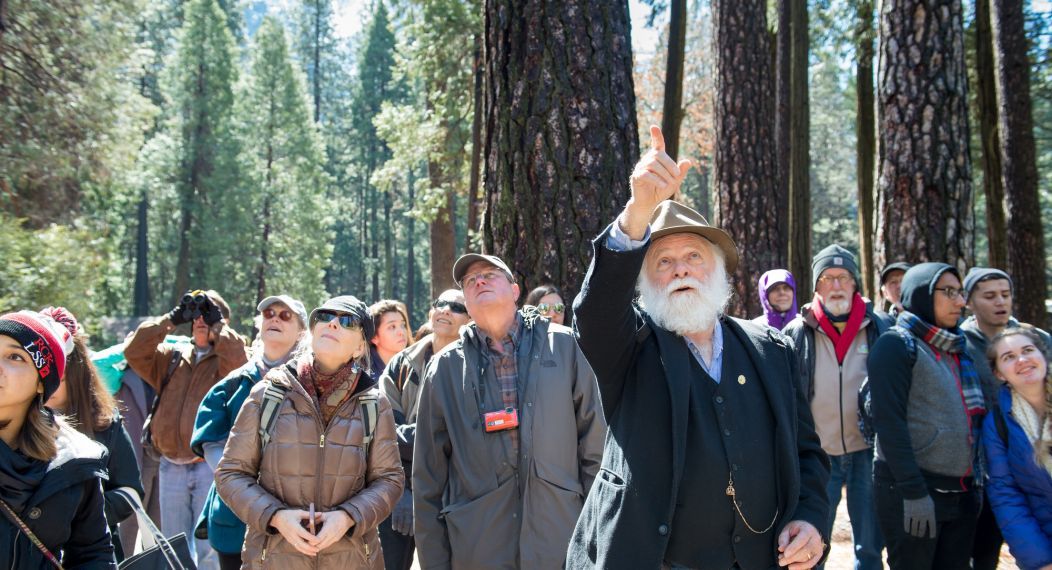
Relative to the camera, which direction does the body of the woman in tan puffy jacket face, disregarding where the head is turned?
toward the camera

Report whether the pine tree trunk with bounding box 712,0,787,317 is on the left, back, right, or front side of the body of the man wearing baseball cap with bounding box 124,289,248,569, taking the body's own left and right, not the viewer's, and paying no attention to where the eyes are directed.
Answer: left

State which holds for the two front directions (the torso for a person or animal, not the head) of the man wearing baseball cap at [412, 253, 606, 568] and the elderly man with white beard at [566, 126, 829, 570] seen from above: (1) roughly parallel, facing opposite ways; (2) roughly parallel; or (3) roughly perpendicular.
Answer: roughly parallel

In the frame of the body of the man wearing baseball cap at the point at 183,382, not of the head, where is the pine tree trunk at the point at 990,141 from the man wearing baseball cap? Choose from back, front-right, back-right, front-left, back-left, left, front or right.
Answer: left

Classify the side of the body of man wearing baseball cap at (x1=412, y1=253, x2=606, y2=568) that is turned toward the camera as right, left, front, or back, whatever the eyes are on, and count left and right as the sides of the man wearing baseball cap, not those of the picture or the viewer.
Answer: front

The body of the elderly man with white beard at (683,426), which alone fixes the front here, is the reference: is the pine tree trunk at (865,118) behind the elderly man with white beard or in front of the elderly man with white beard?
behind

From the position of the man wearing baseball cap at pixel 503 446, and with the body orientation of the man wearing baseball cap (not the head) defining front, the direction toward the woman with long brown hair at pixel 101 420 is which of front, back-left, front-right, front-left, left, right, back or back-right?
right

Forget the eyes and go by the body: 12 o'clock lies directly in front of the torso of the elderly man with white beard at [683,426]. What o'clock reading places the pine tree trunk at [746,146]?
The pine tree trunk is roughly at 6 o'clock from the elderly man with white beard.

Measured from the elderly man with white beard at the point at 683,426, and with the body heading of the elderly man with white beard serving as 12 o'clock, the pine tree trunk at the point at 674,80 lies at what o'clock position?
The pine tree trunk is roughly at 6 o'clock from the elderly man with white beard.

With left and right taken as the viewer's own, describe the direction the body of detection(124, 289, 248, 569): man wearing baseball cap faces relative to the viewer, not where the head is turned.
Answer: facing the viewer

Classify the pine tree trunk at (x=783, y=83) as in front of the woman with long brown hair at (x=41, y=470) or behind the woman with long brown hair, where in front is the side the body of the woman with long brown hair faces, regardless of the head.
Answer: behind

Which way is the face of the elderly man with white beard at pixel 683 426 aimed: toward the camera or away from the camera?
toward the camera

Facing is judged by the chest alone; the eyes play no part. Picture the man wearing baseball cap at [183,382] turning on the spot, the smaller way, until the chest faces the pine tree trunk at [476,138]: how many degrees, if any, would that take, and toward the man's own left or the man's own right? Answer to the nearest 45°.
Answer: approximately 135° to the man's own left

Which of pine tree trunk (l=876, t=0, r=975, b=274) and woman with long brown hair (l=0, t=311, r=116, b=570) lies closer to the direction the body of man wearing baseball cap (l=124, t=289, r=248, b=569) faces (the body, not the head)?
the woman with long brown hair
